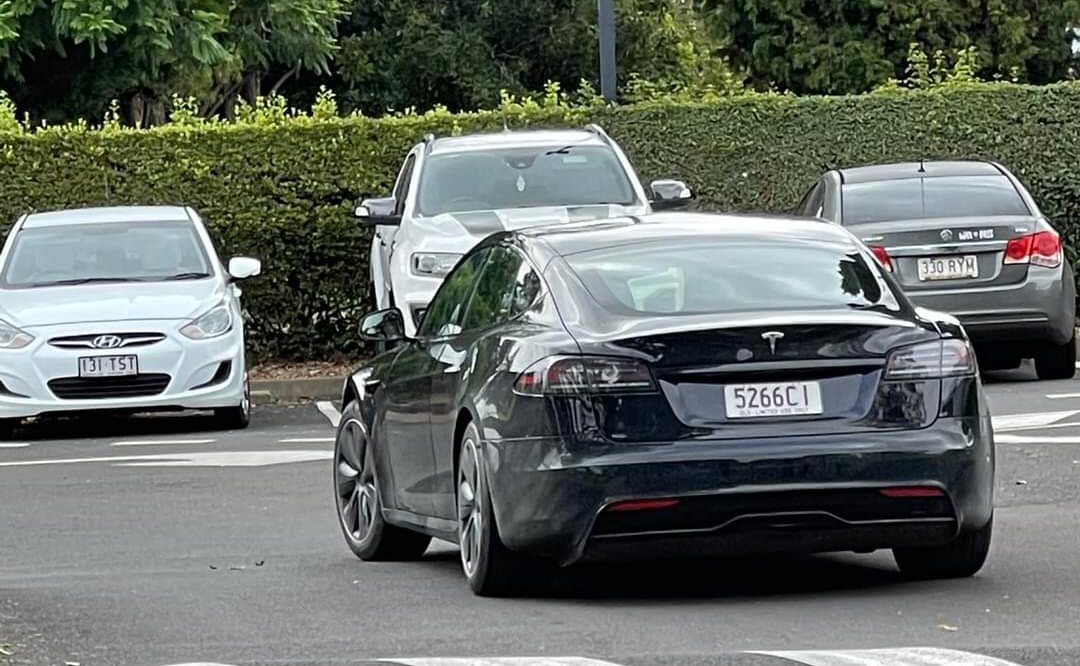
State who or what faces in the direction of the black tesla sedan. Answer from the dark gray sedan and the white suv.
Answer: the white suv

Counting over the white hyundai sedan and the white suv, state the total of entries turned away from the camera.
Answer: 0

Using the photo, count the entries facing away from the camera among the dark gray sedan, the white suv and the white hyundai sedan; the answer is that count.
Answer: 1

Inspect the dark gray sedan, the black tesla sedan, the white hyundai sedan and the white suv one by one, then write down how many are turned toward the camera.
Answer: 2

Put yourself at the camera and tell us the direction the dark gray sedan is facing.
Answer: facing away from the viewer

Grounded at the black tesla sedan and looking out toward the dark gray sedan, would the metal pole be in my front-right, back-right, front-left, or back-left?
front-left

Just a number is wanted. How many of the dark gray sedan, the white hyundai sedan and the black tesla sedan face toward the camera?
1

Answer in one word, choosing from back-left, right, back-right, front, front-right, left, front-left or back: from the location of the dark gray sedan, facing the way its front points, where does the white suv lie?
left

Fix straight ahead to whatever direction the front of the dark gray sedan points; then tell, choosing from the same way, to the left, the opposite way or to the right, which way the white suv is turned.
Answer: the opposite way

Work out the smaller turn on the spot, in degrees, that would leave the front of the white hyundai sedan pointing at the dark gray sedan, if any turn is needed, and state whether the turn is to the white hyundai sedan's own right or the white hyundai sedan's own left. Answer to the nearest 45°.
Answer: approximately 90° to the white hyundai sedan's own left

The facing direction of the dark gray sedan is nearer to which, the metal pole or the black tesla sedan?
the metal pole

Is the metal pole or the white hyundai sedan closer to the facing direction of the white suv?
the white hyundai sedan

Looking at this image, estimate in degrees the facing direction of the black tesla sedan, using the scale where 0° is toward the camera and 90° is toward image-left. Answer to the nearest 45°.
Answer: approximately 135°

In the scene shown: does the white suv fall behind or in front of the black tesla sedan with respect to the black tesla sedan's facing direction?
in front

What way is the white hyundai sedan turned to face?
toward the camera
